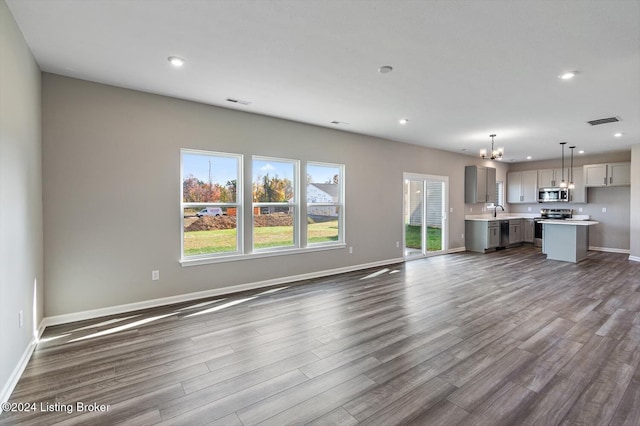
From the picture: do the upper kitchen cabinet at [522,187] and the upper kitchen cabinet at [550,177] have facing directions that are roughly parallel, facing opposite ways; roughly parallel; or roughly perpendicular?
roughly parallel

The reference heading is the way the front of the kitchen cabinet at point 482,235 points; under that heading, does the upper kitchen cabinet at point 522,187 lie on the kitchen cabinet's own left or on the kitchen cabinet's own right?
on the kitchen cabinet's own left

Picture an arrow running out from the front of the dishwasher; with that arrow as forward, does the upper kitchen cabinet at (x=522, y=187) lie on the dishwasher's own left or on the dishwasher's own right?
on the dishwasher's own left

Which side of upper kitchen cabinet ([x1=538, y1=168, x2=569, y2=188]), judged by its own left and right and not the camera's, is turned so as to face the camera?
front

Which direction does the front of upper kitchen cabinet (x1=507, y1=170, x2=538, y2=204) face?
toward the camera

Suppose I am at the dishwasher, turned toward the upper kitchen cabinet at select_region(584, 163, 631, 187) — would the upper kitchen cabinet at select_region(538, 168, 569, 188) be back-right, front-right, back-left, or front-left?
front-left

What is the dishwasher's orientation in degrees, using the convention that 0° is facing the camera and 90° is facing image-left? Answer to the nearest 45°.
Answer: approximately 315°

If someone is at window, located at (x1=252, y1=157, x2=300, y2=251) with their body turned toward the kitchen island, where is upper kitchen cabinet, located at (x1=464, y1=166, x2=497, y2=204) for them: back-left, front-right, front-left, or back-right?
front-left

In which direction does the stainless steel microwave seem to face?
toward the camera

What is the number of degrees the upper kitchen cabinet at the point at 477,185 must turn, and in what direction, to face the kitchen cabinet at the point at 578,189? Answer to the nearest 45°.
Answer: approximately 90° to its left

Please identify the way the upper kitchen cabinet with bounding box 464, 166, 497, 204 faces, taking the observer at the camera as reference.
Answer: facing the viewer and to the right of the viewer

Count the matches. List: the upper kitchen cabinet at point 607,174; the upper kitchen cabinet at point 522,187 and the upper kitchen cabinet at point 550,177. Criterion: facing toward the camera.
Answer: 3

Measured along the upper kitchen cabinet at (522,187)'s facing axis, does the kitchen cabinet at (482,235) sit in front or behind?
in front
